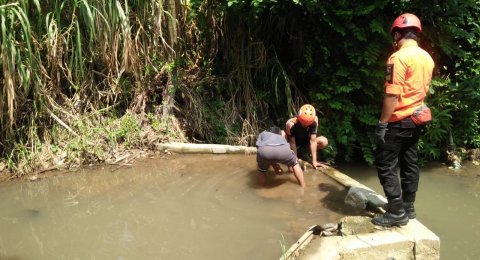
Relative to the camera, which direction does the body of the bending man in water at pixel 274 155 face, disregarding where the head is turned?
away from the camera

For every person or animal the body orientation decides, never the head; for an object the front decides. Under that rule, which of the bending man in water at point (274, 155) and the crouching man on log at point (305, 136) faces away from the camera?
the bending man in water at point (274, 155)

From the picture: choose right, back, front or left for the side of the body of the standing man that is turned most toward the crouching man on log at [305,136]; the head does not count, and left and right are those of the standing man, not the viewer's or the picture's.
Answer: front

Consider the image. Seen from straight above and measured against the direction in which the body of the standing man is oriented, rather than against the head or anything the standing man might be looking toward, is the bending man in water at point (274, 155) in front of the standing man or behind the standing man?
in front

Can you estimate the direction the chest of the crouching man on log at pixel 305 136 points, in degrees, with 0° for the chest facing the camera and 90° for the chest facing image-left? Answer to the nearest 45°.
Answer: approximately 0°

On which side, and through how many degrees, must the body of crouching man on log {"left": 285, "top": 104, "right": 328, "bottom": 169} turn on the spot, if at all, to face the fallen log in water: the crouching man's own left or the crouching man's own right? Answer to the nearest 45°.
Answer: approximately 90° to the crouching man's own right

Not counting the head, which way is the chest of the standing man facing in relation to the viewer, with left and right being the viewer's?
facing away from the viewer and to the left of the viewer

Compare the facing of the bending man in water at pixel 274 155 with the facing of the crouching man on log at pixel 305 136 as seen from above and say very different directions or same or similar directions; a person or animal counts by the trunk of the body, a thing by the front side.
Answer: very different directions

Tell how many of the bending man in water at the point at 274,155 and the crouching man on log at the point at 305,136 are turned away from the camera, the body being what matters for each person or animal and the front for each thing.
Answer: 1

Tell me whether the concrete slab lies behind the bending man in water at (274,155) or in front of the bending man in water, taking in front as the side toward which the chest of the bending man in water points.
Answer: behind

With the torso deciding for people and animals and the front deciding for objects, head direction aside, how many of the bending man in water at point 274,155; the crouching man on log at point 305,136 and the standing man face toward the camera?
1

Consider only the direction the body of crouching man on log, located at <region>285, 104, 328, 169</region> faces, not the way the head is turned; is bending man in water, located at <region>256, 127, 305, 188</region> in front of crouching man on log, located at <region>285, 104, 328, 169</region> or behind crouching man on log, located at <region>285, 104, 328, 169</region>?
in front

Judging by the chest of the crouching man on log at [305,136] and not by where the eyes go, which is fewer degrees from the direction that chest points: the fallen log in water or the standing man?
the standing man
